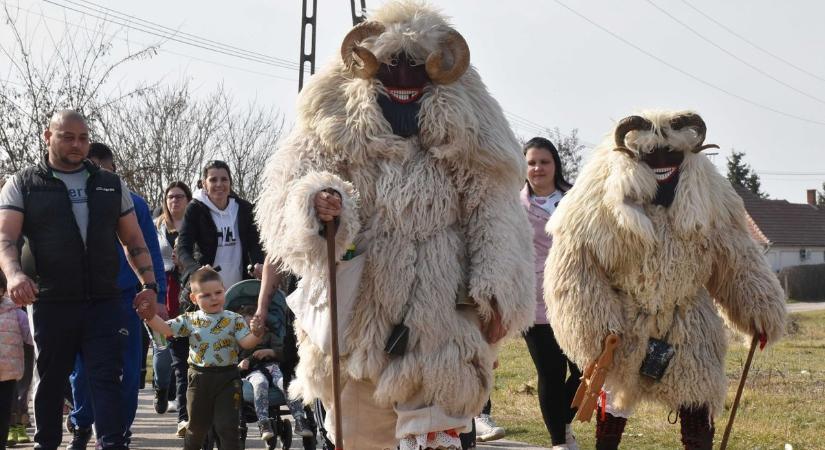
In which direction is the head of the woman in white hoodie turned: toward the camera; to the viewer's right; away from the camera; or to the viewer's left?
toward the camera

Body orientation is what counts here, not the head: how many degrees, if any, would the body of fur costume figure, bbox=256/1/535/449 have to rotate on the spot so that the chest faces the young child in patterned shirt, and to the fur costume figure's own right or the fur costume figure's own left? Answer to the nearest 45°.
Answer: approximately 135° to the fur costume figure's own right

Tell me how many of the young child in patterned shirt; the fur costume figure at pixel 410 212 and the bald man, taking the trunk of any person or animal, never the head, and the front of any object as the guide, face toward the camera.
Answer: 3

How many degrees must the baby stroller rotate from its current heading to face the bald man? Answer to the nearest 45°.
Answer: approximately 45° to its right

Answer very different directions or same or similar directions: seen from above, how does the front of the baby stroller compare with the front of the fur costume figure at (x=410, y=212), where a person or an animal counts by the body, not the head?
same or similar directions

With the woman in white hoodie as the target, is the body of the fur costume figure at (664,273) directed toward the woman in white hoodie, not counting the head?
no

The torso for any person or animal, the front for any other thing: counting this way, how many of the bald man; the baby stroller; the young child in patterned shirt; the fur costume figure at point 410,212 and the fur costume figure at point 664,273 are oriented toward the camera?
5

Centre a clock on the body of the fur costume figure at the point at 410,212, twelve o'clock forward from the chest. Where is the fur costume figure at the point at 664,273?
the fur costume figure at the point at 664,273 is roughly at 8 o'clock from the fur costume figure at the point at 410,212.

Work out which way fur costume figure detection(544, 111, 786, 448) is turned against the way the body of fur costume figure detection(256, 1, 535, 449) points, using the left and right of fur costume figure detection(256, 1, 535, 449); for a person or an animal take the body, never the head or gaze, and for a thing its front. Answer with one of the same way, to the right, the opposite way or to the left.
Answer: the same way

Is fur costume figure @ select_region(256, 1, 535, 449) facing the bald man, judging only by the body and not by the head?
no

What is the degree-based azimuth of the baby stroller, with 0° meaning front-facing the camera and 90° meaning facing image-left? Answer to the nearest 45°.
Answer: approximately 0°

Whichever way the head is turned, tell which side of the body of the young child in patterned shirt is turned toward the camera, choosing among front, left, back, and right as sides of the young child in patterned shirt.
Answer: front

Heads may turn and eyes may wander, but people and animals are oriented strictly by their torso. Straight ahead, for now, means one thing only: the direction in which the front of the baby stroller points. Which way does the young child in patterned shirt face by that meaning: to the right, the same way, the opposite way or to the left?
the same way

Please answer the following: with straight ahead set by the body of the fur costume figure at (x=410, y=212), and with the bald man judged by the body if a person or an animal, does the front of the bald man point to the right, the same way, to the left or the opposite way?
the same way

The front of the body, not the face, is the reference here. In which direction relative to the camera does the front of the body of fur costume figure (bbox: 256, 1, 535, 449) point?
toward the camera

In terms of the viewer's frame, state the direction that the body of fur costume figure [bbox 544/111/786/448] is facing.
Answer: toward the camera

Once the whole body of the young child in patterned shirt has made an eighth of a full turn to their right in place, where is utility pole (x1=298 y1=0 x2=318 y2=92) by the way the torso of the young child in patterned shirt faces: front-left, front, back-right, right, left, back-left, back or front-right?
back-right

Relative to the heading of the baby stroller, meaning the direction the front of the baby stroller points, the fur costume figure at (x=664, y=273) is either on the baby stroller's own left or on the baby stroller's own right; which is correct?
on the baby stroller's own left

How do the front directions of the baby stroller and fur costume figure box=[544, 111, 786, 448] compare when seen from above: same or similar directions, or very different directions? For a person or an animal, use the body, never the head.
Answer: same or similar directions
